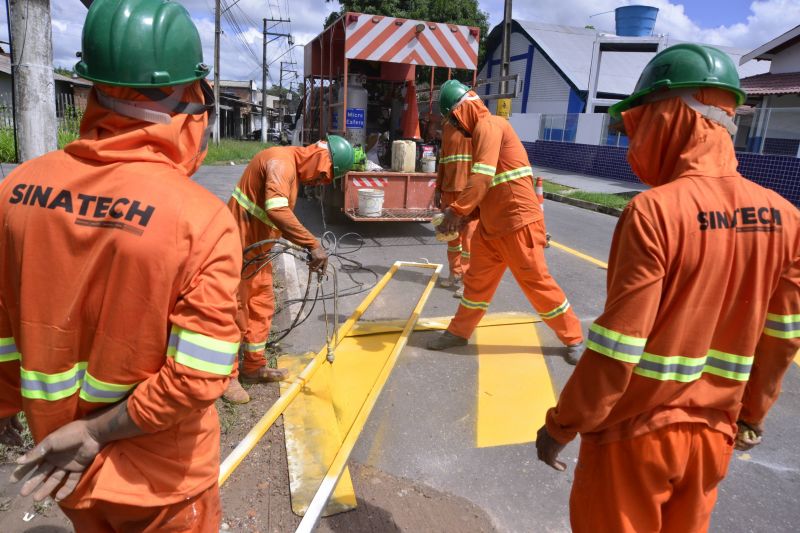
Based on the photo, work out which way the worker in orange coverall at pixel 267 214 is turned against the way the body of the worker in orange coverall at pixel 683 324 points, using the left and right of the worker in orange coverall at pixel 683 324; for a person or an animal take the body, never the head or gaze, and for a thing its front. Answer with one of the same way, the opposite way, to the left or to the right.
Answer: to the right

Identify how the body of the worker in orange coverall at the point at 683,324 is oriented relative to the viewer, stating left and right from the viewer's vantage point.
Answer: facing away from the viewer and to the left of the viewer

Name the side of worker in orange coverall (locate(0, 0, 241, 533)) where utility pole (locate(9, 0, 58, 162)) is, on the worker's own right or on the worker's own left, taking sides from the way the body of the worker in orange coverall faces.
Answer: on the worker's own left

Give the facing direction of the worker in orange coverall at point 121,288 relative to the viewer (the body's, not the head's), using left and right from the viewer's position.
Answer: facing away from the viewer and to the right of the viewer

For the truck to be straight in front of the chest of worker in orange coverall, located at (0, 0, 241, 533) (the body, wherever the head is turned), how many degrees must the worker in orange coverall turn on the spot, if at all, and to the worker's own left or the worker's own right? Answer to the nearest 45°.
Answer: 0° — they already face it

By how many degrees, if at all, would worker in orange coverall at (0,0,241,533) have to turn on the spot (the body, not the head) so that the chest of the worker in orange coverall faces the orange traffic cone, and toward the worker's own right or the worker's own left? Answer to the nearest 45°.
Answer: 0° — they already face it

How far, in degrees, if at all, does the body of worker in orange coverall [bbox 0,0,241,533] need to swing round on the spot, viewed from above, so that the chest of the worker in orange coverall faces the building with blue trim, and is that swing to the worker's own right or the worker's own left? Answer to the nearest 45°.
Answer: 0° — they already face it

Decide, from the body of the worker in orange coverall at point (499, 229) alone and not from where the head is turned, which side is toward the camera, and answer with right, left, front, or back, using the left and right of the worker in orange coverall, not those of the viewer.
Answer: left

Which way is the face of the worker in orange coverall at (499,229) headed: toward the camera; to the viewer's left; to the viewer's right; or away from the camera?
to the viewer's left

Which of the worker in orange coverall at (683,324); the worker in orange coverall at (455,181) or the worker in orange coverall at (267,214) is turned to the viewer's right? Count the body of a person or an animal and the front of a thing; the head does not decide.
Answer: the worker in orange coverall at (267,214)

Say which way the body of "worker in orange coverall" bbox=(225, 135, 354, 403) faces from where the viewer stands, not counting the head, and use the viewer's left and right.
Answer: facing to the right of the viewer

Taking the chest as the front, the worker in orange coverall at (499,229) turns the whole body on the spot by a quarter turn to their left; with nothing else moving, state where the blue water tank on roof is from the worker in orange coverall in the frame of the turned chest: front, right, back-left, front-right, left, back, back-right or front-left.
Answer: back

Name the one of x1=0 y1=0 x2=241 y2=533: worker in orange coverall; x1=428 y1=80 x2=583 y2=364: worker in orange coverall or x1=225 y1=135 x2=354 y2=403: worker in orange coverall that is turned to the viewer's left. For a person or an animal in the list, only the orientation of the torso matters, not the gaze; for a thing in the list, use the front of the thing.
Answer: x1=428 y1=80 x2=583 y2=364: worker in orange coverall

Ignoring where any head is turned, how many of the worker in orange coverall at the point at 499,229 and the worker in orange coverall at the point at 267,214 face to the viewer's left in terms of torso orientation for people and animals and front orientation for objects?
1
